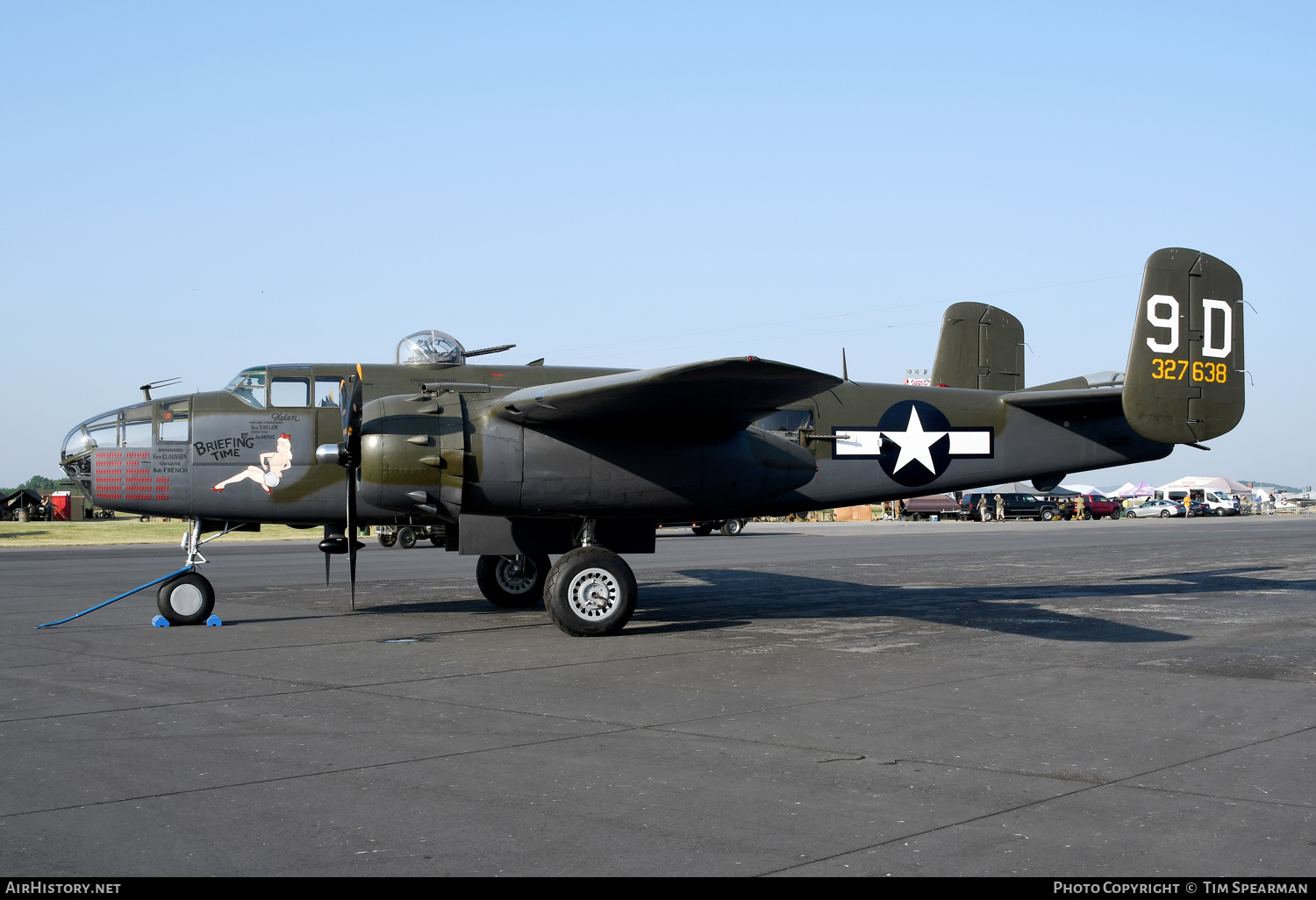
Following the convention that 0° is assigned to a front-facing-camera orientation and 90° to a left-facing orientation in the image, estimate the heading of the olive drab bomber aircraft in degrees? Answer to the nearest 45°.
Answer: approximately 90°
